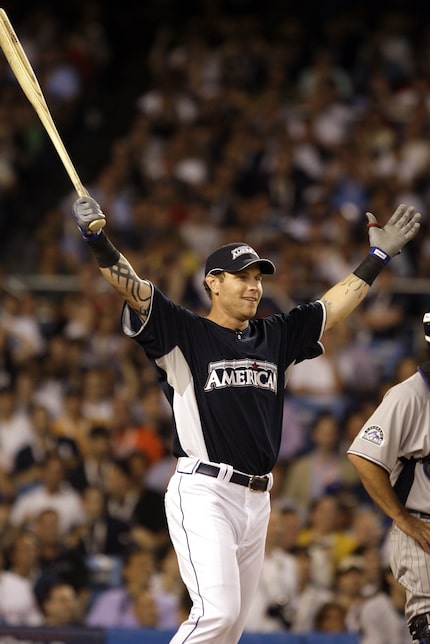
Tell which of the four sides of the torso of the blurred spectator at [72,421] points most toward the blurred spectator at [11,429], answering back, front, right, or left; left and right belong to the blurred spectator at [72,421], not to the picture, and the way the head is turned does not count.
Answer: right

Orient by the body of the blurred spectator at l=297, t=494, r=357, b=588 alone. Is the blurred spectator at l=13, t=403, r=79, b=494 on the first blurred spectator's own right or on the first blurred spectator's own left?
on the first blurred spectator's own right

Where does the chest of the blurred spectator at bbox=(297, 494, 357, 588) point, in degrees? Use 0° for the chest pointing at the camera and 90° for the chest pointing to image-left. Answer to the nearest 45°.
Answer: approximately 0°

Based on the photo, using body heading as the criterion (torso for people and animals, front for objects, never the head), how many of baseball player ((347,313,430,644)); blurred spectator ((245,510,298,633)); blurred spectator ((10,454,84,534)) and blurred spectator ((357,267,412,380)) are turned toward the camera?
3

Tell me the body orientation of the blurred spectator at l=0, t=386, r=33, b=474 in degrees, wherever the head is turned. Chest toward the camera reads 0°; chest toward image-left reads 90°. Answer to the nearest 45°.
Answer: approximately 0°

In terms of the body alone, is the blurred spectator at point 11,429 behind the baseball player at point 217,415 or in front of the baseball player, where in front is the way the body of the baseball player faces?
behind
